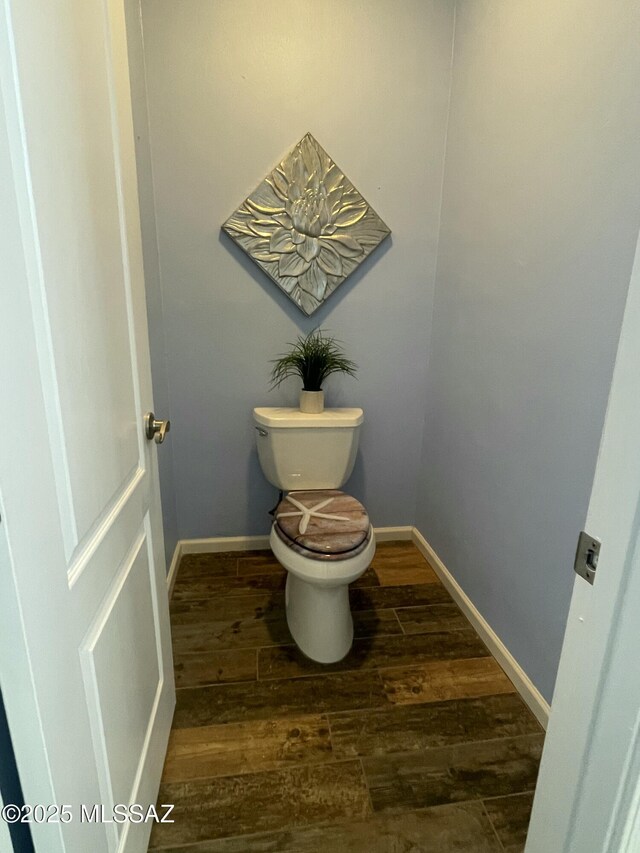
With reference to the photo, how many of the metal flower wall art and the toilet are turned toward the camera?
2

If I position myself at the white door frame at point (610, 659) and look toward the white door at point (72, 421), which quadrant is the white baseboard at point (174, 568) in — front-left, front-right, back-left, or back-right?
front-right

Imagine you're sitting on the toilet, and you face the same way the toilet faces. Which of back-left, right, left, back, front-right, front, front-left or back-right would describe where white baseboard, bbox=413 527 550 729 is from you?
left

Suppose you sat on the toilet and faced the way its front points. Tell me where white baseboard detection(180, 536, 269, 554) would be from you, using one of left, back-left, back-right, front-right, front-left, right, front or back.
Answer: back-right

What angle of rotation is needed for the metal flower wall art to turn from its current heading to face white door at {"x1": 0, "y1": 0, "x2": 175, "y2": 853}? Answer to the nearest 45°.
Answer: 0° — it already faces it

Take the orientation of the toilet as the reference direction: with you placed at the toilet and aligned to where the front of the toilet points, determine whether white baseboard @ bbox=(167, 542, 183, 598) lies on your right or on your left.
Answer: on your right

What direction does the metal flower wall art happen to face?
toward the camera

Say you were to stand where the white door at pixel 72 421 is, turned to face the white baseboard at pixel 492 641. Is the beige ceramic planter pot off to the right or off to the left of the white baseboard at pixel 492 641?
left

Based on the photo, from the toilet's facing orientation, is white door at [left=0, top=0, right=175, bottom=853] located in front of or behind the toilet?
in front

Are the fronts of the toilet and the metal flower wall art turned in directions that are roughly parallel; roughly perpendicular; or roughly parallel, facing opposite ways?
roughly parallel
